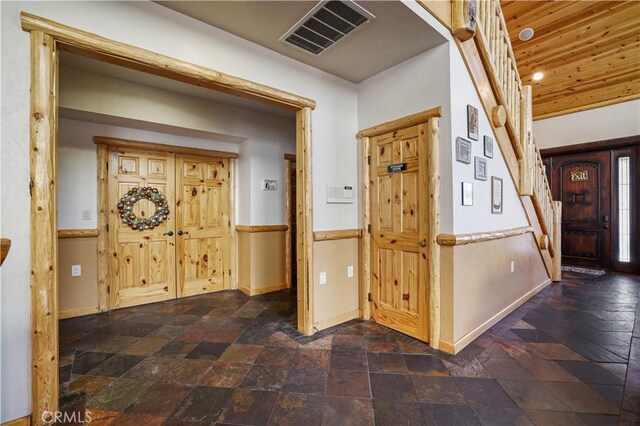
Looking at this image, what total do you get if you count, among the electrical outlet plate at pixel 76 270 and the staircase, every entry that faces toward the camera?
1

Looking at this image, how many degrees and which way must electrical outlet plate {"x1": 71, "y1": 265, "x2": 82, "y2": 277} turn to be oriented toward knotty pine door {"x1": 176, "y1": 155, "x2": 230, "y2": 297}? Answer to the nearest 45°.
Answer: approximately 90° to its left

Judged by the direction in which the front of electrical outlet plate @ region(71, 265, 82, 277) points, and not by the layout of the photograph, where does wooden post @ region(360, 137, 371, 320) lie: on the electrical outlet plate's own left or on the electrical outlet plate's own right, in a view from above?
on the electrical outlet plate's own left

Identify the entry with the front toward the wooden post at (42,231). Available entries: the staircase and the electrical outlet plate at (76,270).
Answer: the electrical outlet plate

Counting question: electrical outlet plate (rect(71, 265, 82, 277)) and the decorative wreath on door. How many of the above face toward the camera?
2

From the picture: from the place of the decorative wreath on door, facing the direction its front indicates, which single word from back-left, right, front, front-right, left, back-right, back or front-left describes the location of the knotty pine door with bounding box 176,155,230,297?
left

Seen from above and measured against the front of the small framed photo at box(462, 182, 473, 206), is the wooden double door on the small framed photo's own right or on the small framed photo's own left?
on the small framed photo's own right
